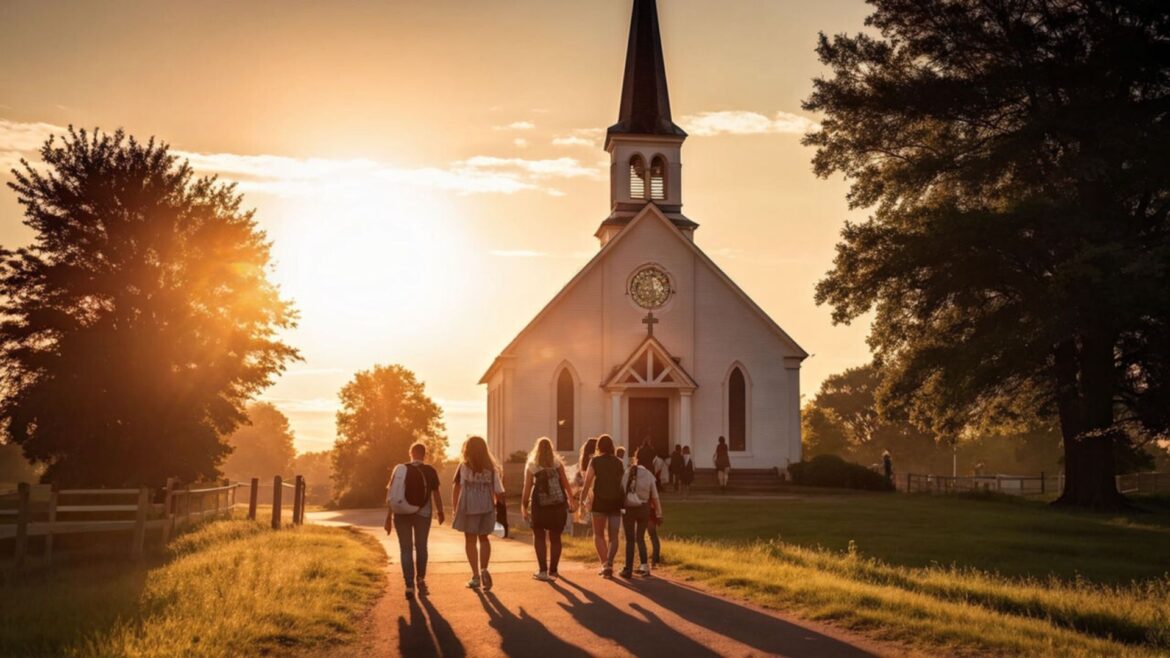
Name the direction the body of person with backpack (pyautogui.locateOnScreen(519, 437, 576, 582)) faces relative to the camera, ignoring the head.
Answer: away from the camera

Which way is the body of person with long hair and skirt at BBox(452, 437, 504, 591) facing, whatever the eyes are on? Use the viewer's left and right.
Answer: facing away from the viewer

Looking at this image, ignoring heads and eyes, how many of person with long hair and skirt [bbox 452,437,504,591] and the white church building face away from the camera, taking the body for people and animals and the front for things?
1

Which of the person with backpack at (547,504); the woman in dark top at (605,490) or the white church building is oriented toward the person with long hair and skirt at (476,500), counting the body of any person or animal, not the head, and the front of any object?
the white church building

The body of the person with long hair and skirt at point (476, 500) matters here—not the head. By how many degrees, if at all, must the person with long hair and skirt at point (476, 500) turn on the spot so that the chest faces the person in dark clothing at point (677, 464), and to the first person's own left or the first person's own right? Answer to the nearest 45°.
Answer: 0° — they already face them

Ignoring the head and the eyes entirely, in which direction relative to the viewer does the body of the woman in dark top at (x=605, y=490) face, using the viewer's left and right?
facing away from the viewer

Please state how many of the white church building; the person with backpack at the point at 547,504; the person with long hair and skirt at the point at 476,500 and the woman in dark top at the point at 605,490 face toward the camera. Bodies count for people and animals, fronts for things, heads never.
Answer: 1

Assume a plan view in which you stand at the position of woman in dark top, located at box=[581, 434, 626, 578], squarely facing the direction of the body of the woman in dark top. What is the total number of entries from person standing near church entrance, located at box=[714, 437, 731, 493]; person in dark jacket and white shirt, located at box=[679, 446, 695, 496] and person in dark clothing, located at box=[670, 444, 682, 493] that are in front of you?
3

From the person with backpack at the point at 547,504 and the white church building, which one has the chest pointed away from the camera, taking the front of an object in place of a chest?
the person with backpack

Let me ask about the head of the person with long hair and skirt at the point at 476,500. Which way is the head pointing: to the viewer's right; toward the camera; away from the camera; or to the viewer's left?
away from the camera

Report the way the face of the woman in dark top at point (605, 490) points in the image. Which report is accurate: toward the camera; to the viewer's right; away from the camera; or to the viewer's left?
away from the camera

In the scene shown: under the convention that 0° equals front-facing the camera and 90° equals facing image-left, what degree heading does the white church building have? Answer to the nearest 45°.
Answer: approximately 0°

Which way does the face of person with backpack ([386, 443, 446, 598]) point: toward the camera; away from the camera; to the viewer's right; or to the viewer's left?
away from the camera

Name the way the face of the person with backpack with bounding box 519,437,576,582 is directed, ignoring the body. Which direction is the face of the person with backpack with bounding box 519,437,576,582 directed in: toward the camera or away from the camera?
away from the camera

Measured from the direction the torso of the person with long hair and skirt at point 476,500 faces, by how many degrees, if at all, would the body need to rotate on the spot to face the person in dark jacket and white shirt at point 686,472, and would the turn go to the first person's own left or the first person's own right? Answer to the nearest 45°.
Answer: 0° — they already face them

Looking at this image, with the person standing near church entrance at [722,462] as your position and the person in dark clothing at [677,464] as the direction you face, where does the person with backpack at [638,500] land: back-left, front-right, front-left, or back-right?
front-left
